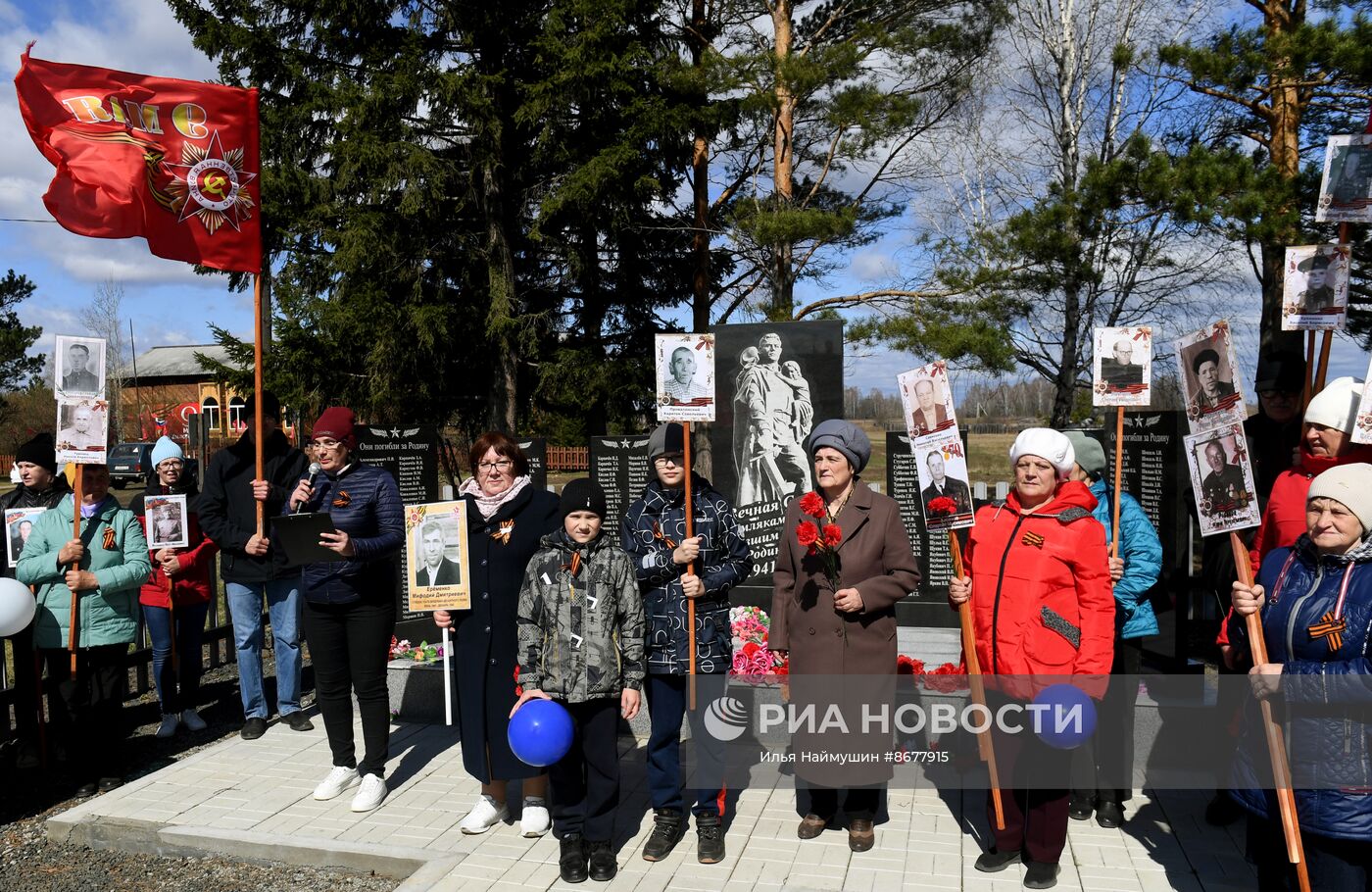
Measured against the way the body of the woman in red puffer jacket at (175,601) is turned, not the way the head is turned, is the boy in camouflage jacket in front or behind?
in front

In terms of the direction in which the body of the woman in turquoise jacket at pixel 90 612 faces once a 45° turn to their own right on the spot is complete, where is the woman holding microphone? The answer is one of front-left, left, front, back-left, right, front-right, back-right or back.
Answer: left

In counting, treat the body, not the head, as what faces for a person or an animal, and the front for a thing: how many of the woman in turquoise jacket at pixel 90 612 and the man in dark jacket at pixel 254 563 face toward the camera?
2

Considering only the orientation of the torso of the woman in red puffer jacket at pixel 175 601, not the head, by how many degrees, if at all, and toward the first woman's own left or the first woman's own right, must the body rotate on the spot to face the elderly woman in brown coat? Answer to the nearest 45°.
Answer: approximately 45° to the first woman's own left

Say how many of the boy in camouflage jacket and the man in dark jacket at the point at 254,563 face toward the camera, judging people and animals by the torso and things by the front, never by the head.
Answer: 2

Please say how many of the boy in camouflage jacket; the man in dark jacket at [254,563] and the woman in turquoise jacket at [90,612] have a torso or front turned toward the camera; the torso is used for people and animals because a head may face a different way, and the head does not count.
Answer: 3

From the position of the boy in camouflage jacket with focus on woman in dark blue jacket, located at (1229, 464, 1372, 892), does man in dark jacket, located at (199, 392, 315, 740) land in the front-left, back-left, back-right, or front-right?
back-left

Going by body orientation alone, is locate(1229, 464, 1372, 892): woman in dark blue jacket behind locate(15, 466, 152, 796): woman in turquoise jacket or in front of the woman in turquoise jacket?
in front

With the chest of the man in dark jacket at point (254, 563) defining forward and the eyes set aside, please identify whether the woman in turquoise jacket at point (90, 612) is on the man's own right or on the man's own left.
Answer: on the man's own right

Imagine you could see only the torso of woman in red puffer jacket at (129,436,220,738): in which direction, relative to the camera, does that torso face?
toward the camera

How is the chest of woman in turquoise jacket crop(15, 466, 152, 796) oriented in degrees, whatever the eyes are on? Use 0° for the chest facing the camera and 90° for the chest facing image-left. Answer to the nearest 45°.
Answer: approximately 0°

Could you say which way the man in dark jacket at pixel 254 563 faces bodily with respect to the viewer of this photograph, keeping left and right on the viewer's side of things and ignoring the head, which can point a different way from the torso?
facing the viewer

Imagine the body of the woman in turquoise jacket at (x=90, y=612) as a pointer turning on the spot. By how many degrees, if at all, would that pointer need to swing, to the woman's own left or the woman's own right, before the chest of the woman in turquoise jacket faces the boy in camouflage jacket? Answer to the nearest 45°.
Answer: approximately 45° to the woman's own left

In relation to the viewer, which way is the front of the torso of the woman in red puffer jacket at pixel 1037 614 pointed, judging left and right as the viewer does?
facing the viewer and to the left of the viewer

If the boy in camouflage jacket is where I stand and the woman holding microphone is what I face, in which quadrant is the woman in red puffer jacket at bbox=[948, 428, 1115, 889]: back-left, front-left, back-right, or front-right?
back-right
